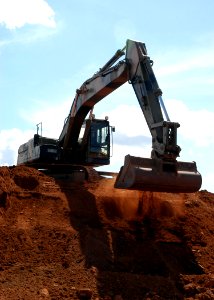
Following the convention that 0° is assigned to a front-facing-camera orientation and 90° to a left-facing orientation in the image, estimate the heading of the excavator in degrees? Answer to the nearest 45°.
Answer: approximately 315°
